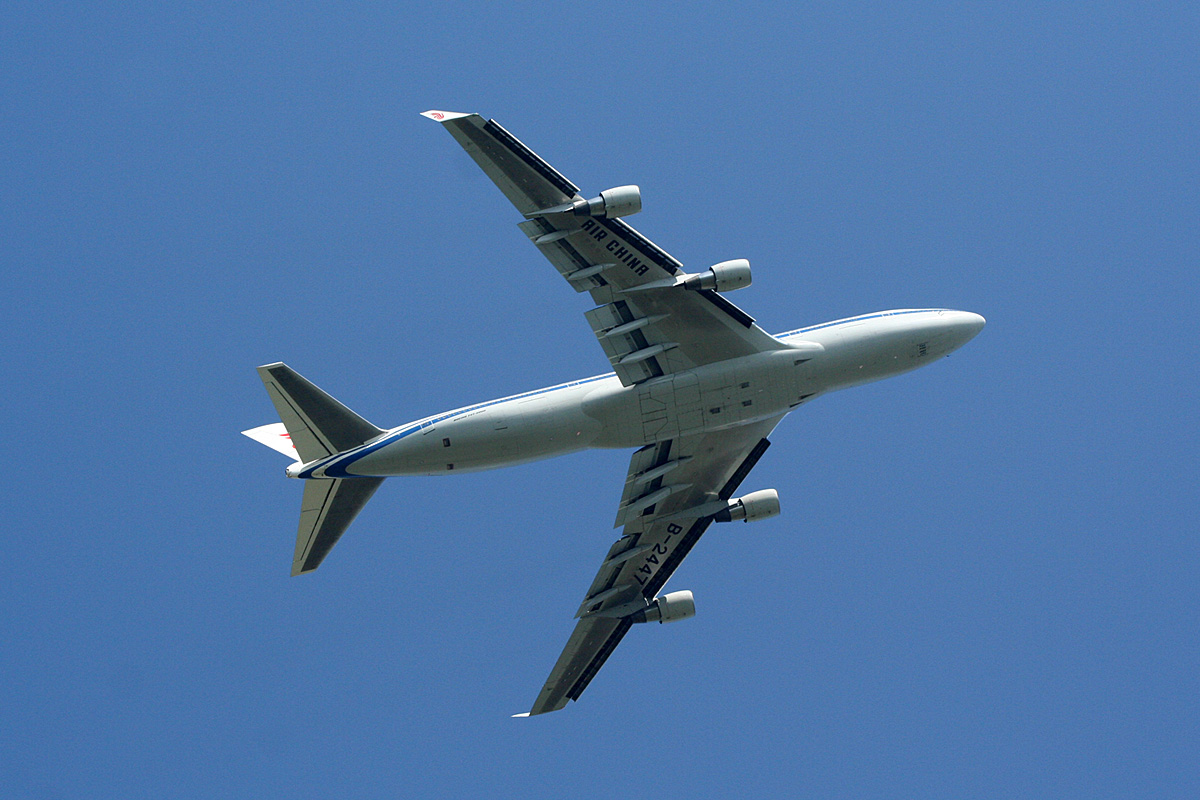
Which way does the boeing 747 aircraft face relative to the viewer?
to the viewer's right
